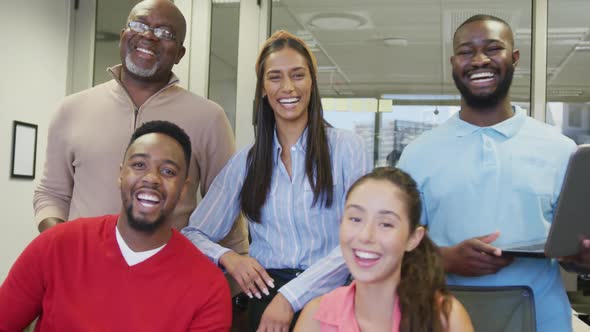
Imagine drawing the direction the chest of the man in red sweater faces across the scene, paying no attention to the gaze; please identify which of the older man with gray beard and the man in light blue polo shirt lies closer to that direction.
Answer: the man in light blue polo shirt

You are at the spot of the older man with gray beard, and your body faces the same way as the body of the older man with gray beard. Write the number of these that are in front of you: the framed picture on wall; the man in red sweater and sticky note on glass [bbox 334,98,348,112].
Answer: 1

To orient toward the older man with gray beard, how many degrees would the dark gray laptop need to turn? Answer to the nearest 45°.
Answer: approximately 45° to its left

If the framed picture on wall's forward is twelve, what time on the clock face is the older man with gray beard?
The older man with gray beard is roughly at 1 o'clock from the framed picture on wall.

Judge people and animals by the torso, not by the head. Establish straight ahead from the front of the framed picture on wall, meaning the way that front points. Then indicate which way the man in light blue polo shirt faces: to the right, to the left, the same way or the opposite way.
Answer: to the right

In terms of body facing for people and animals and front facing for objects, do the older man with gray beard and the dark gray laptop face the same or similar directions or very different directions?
very different directions

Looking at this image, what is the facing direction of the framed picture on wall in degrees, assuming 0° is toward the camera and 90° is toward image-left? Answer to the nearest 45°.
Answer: approximately 315°

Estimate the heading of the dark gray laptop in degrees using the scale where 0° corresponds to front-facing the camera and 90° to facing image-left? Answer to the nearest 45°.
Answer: approximately 135°

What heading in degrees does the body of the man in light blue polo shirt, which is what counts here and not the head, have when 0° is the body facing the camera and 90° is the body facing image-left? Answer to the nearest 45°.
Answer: approximately 0°
